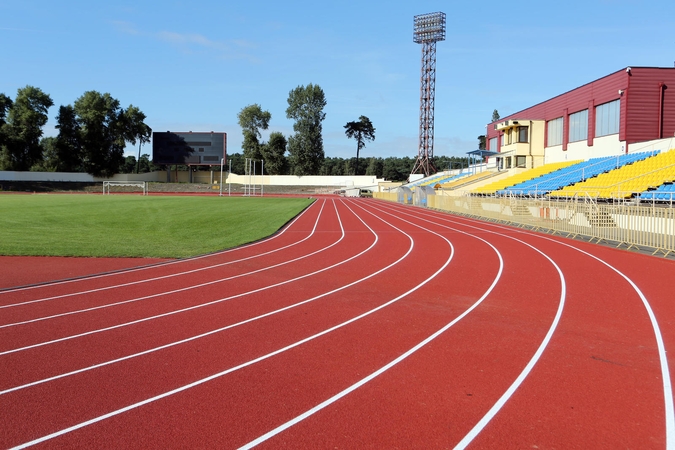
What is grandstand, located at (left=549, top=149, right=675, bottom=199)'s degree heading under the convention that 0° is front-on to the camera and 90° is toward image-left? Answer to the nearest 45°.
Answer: approximately 45°

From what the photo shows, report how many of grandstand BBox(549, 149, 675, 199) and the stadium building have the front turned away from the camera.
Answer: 0
